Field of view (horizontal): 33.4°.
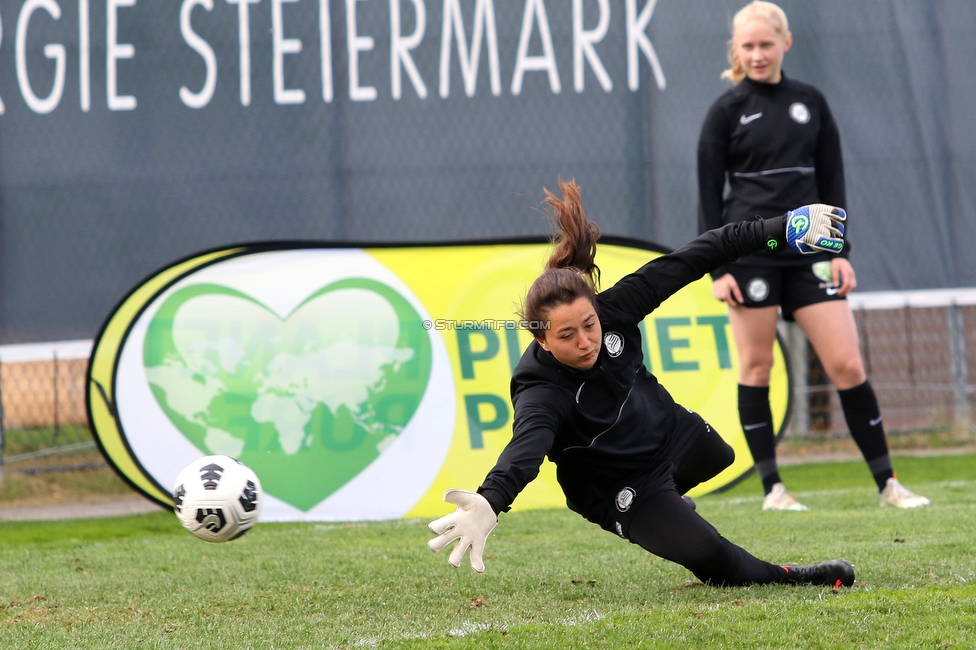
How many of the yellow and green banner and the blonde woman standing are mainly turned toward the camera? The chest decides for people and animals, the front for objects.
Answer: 2

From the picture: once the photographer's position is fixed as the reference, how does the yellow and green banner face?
facing the viewer

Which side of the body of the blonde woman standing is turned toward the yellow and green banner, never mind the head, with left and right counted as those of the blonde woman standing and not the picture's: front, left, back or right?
right

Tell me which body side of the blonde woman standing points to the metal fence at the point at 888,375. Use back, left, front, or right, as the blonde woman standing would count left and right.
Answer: back

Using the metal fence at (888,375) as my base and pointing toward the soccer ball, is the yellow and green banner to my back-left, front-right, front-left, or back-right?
front-right

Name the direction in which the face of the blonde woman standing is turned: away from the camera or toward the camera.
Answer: toward the camera

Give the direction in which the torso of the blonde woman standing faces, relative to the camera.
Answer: toward the camera

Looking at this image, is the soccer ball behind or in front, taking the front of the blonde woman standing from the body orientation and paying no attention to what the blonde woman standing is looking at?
in front

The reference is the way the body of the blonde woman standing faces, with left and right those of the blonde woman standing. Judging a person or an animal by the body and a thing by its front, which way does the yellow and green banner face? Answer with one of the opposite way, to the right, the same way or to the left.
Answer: the same way
